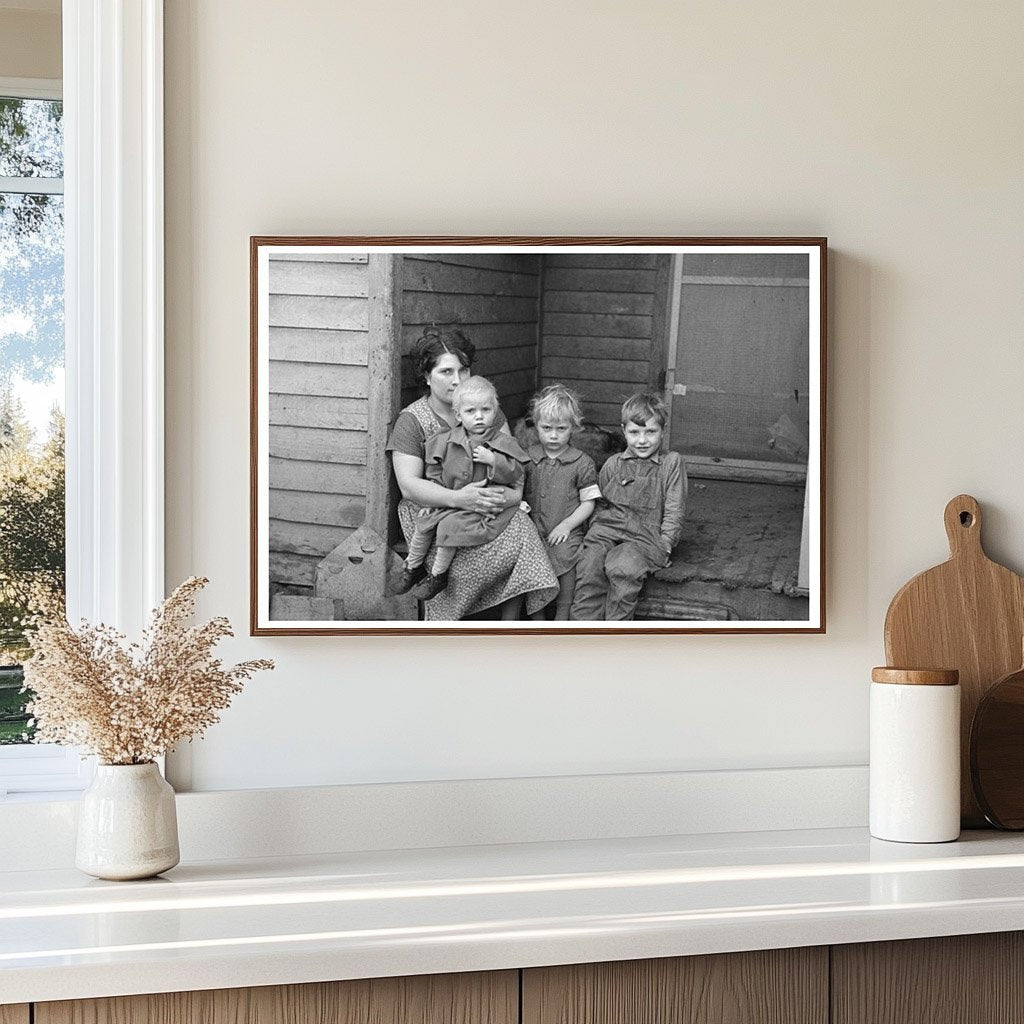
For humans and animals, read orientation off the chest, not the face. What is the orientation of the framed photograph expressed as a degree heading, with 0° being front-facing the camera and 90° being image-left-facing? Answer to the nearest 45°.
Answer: approximately 0°
